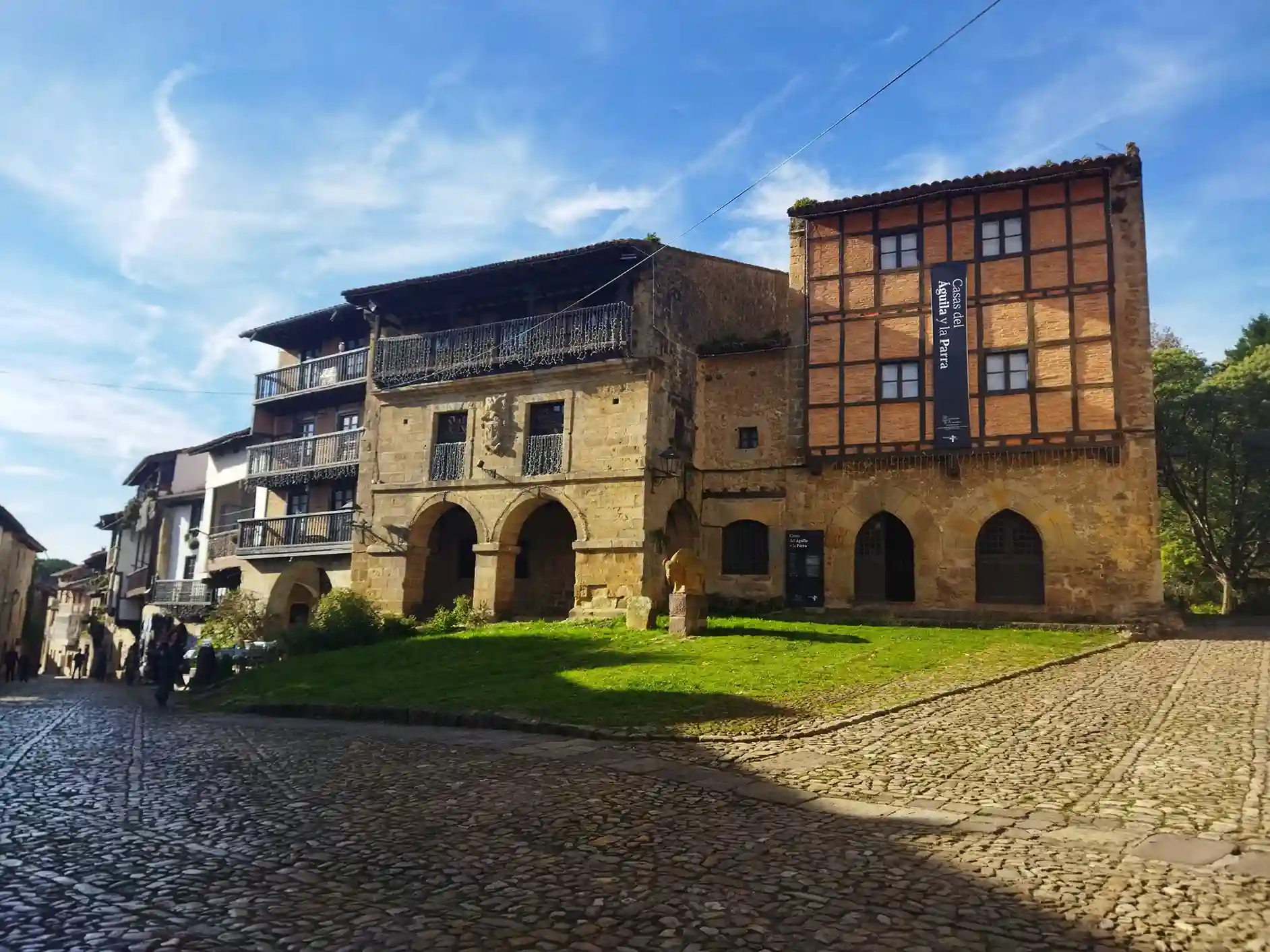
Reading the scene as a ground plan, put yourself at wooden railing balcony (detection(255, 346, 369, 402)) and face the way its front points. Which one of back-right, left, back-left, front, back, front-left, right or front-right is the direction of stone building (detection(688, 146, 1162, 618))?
left

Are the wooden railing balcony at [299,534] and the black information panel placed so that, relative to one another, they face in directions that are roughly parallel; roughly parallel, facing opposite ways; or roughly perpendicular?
roughly parallel

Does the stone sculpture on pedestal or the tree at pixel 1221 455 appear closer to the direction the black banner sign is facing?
the stone sculpture on pedestal

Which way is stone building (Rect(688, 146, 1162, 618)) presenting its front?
toward the camera

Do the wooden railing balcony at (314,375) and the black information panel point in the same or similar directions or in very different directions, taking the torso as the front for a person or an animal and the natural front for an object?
same or similar directions

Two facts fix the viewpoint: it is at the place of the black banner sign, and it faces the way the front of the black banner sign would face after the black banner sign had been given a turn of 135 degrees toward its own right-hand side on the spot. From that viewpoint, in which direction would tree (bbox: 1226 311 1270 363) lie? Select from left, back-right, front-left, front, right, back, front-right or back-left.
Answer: right

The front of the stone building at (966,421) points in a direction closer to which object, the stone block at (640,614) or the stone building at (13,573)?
the stone block

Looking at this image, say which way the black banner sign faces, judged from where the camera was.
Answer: facing the viewer

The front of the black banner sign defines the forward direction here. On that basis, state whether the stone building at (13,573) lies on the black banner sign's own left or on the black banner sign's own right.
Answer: on the black banner sign's own right

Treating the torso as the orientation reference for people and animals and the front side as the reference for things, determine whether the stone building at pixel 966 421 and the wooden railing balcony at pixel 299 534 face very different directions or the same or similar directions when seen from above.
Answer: same or similar directions

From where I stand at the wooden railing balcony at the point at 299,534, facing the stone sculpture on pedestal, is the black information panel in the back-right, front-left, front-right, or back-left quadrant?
front-left

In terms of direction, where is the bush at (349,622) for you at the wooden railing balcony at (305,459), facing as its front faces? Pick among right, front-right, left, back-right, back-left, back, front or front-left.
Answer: front-left

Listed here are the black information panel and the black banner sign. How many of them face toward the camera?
2

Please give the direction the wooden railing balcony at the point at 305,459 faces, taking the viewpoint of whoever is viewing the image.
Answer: facing the viewer and to the left of the viewer

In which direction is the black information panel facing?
toward the camera

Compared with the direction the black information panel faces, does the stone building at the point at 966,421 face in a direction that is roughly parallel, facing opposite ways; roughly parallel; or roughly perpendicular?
roughly parallel

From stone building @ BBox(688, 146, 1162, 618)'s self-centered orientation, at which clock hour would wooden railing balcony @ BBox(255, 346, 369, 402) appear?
The wooden railing balcony is roughly at 3 o'clock from the stone building.

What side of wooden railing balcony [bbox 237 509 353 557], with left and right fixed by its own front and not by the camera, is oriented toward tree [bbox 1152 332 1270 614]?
left

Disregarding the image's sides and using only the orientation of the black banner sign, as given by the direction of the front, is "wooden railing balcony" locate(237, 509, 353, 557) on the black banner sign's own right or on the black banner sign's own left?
on the black banner sign's own right

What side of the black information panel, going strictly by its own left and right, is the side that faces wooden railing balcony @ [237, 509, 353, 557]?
right
